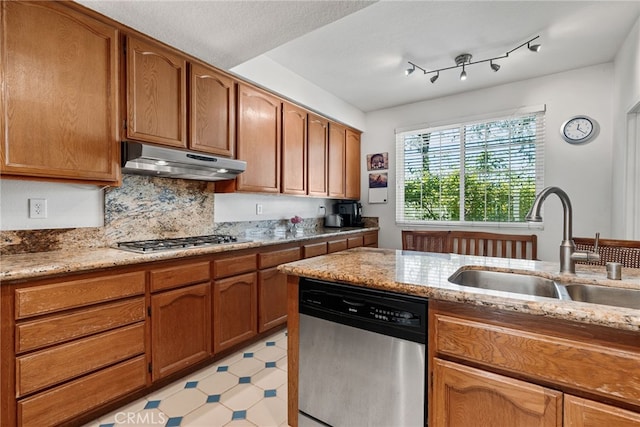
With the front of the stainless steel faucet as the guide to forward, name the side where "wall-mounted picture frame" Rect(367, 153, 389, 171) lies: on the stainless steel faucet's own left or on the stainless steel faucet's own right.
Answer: on the stainless steel faucet's own right

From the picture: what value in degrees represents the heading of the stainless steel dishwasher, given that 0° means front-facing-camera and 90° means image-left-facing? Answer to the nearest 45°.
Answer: approximately 45°

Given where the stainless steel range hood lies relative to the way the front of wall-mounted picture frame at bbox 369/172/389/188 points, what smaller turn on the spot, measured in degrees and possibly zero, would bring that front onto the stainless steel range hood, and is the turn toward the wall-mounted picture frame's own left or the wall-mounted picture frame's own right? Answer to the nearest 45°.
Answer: approximately 45° to the wall-mounted picture frame's own right

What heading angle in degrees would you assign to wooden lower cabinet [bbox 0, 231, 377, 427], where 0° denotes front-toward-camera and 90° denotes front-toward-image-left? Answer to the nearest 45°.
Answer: approximately 315°

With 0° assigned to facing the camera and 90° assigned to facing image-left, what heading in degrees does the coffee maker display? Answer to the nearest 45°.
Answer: approximately 315°

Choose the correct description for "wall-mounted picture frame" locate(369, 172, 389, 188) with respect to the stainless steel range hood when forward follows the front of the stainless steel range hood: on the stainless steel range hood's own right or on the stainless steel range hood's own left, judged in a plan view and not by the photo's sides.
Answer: on the stainless steel range hood's own left

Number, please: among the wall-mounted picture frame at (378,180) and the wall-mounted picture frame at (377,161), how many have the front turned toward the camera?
2

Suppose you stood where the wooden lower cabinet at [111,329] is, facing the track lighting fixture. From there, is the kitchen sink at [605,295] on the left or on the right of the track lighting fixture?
right

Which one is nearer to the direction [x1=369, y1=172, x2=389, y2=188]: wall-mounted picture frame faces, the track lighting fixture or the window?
the track lighting fixture

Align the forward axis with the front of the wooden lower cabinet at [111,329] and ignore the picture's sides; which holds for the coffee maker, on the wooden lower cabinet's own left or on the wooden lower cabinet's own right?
on the wooden lower cabinet's own left
